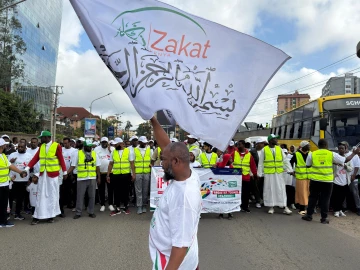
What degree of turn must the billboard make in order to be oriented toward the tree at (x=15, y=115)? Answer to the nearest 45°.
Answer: approximately 90° to its right

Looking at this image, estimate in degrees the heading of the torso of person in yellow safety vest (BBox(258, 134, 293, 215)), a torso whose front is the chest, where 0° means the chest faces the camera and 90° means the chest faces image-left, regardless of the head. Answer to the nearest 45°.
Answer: approximately 0°

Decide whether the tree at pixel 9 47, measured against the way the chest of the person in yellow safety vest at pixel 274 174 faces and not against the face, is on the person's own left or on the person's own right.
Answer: on the person's own right
